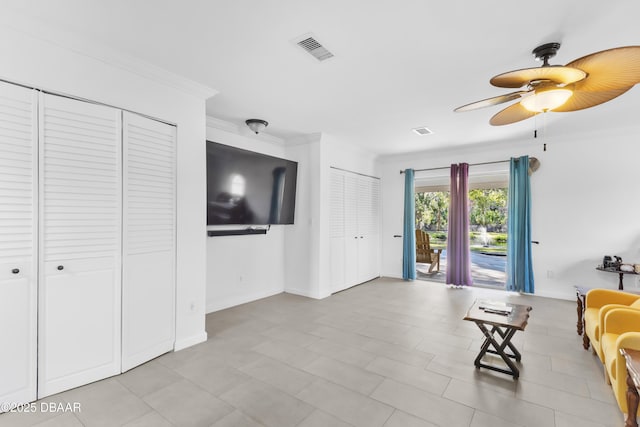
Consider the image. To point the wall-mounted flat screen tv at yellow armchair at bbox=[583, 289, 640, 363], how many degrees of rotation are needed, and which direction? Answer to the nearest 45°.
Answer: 0° — it already faces it

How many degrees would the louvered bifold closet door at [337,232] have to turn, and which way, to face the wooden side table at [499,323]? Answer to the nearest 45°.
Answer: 0° — it already faces it

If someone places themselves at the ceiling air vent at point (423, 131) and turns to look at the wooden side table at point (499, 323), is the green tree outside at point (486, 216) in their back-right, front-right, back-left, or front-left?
back-left

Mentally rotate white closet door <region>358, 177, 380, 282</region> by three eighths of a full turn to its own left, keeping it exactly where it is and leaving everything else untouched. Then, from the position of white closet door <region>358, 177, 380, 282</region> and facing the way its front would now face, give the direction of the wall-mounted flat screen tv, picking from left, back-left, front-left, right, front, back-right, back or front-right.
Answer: back-left

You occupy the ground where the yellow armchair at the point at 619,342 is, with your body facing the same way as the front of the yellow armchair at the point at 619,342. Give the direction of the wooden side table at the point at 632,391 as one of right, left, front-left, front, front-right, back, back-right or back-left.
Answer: left

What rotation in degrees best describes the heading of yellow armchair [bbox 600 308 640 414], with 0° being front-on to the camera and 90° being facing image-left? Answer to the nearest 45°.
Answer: approximately 90°

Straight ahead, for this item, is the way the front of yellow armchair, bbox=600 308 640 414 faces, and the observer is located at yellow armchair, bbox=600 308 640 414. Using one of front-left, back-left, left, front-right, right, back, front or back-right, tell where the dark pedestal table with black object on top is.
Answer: right

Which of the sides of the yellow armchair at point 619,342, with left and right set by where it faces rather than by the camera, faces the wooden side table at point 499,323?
front

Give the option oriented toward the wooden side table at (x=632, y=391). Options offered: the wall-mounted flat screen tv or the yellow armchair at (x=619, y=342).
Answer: the wall-mounted flat screen tv

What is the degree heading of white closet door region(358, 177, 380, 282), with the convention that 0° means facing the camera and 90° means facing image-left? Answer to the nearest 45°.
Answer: approximately 315°

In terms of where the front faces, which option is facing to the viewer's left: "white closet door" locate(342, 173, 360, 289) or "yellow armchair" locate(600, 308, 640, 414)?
the yellow armchair

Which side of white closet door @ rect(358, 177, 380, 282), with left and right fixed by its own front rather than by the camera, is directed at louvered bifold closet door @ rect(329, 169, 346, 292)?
right

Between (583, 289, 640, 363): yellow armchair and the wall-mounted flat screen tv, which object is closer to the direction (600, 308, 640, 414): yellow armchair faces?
the wall-mounted flat screen tv

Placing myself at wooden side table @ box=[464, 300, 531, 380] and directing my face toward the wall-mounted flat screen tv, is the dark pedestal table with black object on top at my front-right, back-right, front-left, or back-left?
back-right

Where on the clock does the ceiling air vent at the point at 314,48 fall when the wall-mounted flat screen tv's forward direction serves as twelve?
The ceiling air vent is roughly at 1 o'clock from the wall-mounted flat screen tv.
